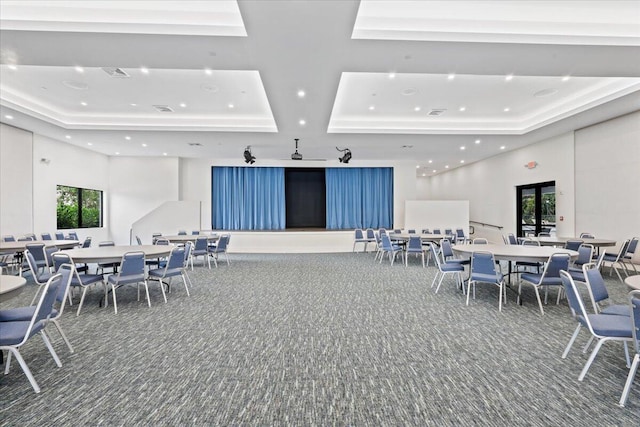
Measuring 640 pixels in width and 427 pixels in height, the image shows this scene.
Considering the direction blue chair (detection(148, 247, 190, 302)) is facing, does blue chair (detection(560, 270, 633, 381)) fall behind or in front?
behind

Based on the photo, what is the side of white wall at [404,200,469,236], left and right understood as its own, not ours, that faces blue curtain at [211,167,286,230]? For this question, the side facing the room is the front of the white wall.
right

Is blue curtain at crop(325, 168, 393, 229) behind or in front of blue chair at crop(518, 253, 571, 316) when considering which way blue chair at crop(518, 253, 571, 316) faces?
in front

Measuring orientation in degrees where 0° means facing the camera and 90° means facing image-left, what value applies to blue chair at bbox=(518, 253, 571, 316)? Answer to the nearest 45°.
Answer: approximately 135°

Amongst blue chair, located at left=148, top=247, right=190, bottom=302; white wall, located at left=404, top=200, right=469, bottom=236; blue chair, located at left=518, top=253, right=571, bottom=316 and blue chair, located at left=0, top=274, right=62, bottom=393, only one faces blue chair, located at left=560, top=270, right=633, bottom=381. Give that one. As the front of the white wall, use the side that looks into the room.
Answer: the white wall

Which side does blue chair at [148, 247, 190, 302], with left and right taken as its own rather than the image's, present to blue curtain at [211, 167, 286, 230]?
right

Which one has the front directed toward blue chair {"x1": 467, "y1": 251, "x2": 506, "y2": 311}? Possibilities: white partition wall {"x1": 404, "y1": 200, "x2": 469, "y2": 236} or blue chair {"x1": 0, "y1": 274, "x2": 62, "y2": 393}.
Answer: the white partition wall

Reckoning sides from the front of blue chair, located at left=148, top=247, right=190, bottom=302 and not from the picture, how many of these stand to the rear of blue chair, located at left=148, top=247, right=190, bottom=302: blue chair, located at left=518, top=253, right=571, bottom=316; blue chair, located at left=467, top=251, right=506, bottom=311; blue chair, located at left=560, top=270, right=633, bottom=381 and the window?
3

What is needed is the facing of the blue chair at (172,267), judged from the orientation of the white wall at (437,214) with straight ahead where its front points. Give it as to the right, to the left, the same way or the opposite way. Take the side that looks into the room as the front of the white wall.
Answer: to the right
